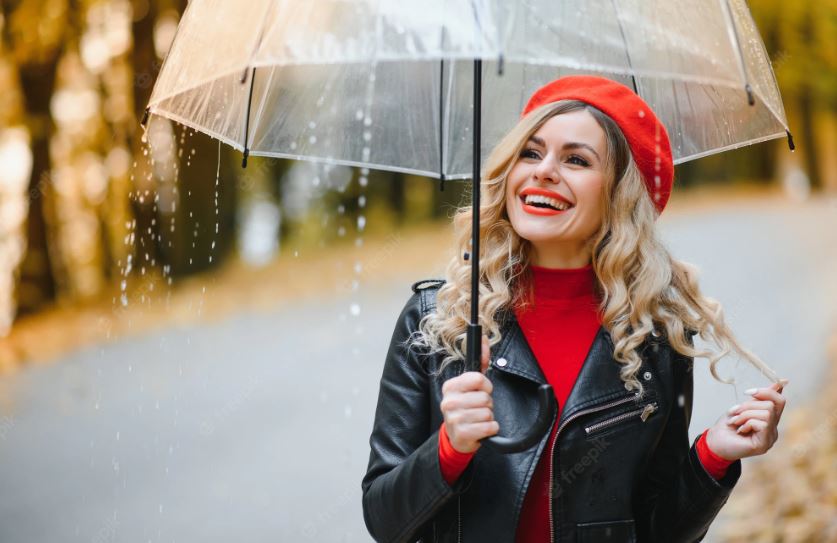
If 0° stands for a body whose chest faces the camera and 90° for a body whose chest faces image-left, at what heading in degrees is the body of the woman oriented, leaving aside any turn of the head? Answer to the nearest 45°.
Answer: approximately 0°

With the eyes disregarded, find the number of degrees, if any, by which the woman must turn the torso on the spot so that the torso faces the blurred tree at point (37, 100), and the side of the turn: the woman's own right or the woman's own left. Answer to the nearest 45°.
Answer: approximately 135° to the woman's own right
